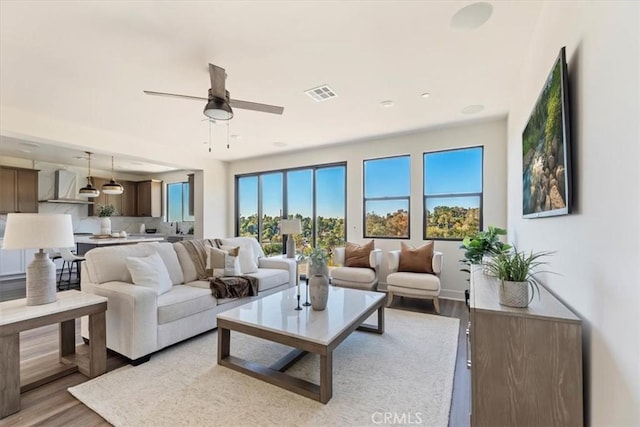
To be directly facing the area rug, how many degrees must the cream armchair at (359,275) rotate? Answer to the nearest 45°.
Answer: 0° — it already faces it

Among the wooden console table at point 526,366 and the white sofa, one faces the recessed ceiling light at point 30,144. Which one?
the wooden console table

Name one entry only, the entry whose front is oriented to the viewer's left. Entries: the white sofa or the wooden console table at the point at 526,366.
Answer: the wooden console table

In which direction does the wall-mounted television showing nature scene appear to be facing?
to the viewer's left

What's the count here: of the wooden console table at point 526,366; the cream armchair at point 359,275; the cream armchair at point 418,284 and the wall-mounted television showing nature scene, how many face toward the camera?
2

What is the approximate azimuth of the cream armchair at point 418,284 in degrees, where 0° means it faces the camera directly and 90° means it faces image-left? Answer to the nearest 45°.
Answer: approximately 0°
